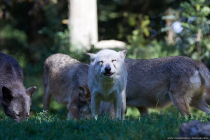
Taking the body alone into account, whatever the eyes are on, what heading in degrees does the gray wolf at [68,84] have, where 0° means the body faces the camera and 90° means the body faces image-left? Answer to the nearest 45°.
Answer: approximately 315°

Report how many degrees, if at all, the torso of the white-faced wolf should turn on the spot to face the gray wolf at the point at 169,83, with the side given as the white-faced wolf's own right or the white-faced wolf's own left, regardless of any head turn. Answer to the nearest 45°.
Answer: approximately 135° to the white-faced wolf's own left

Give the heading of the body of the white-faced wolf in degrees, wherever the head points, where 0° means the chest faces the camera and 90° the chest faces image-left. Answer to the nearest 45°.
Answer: approximately 0°

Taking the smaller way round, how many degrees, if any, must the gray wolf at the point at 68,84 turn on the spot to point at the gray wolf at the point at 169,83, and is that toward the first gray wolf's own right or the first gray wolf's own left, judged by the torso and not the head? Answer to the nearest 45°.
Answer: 0° — it already faces it

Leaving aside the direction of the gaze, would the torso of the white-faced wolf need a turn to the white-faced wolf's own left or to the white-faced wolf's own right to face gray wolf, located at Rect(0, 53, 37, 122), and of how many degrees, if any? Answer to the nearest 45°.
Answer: approximately 135° to the white-faced wolf's own right

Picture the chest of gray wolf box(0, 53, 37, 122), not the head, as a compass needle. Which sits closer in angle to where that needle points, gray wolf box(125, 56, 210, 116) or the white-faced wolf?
the white-faced wolf

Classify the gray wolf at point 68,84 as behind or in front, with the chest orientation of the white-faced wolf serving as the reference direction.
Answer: behind
